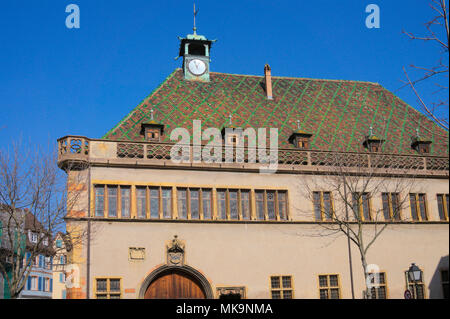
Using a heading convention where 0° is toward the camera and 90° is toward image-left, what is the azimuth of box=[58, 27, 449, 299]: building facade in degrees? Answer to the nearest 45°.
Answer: approximately 0°
